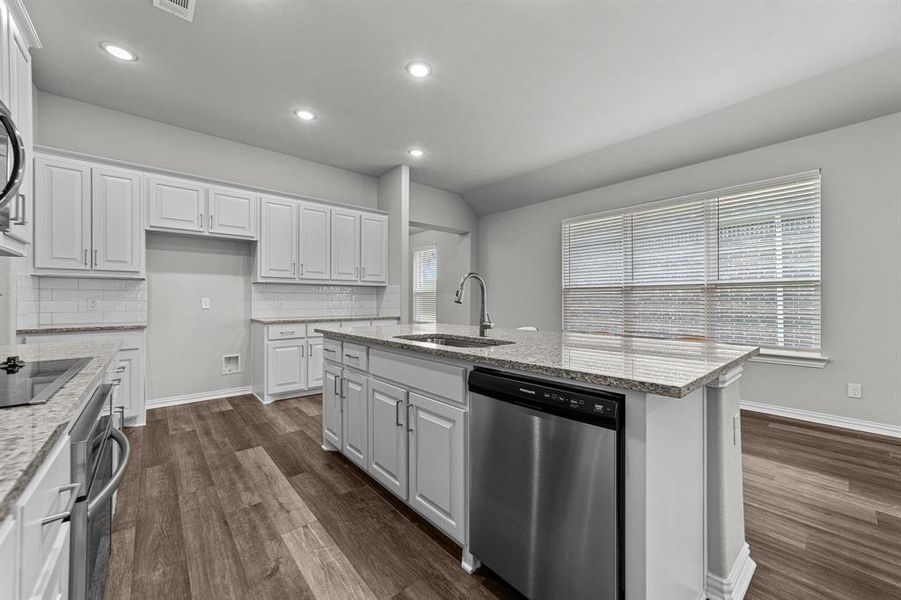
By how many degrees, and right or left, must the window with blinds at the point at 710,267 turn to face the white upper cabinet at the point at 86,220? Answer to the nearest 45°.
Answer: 0° — it already faces it

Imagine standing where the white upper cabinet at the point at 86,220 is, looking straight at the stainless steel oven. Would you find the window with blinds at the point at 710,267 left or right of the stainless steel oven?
left

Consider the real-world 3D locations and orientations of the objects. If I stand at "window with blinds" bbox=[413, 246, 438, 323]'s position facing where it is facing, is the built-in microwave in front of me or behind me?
in front

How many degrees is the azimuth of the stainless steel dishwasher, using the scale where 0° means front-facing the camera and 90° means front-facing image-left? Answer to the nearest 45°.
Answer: approximately 45°

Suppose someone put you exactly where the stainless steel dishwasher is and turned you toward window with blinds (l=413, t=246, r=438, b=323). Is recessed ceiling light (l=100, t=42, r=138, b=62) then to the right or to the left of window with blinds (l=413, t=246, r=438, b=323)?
left

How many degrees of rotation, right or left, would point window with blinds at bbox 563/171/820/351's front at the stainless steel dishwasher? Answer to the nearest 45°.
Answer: approximately 45° to its left

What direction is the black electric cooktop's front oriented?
to the viewer's right

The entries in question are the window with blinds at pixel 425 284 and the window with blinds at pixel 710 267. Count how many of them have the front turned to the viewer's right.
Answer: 0

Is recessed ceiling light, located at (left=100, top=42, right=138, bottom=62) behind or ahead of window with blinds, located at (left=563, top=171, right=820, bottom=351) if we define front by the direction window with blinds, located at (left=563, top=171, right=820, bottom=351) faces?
ahead

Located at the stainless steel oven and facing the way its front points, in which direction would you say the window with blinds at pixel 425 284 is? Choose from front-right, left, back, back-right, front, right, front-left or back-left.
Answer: front-left

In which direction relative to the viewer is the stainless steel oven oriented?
to the viewer's right
